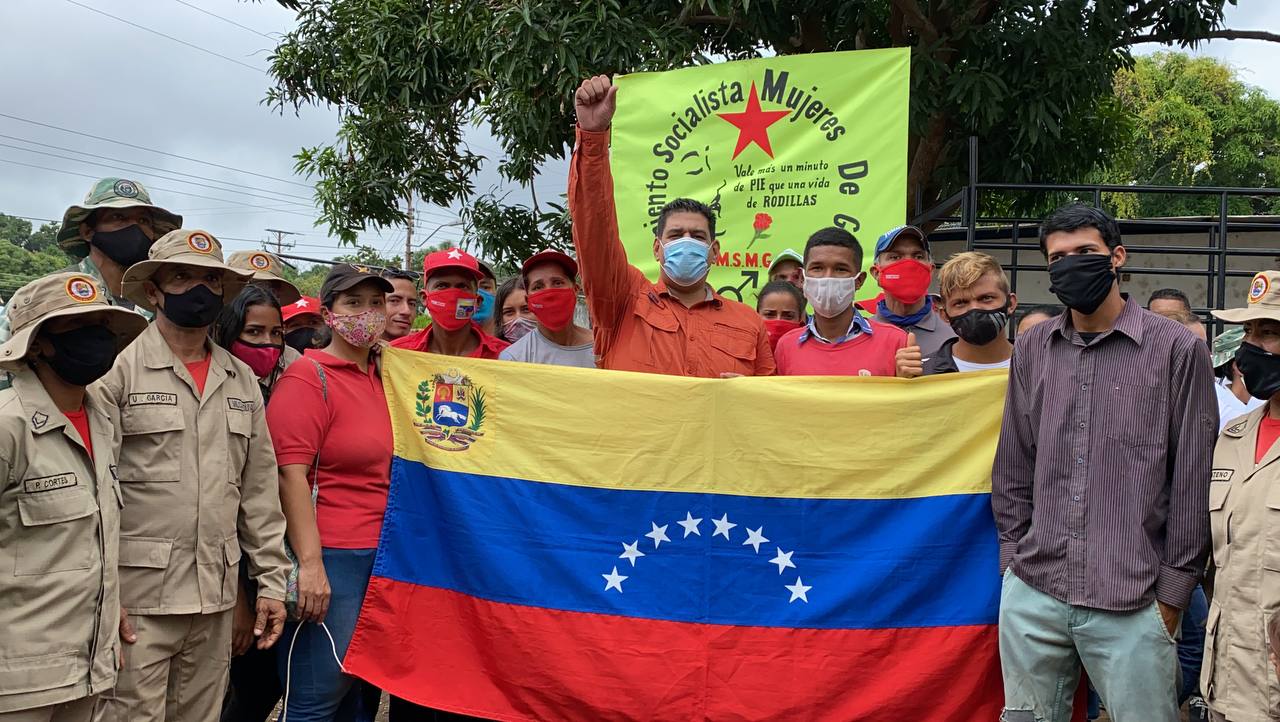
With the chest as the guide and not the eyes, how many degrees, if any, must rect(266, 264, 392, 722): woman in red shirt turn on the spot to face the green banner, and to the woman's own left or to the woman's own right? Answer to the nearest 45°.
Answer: approximately 90° to the woman's own left

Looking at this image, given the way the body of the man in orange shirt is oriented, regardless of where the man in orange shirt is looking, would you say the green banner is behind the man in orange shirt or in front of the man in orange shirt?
behind

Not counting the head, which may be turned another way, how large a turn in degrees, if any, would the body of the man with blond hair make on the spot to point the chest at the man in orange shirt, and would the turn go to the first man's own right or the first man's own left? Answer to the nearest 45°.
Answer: approximately 90° to the first man's own right

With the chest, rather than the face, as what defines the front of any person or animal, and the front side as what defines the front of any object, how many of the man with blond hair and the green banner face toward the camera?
2

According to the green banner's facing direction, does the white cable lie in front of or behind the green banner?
in front

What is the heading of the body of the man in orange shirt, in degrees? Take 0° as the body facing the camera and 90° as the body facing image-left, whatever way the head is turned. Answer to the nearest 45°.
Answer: approximately 0°

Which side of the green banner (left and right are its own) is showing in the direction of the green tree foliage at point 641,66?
back

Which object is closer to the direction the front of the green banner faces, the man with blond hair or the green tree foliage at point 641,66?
the man with blond hair

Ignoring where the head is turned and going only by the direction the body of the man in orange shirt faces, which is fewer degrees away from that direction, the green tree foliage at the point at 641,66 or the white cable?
the white cable

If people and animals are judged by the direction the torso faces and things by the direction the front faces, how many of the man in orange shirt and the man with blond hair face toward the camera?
2

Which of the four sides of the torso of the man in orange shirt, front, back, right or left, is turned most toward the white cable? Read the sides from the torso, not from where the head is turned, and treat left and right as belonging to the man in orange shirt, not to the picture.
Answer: right

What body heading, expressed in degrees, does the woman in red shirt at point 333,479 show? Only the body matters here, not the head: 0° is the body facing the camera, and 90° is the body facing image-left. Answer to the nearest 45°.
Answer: approximately 315°

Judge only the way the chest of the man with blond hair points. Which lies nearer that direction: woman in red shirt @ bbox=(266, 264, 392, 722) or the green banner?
the woman in red shirt
